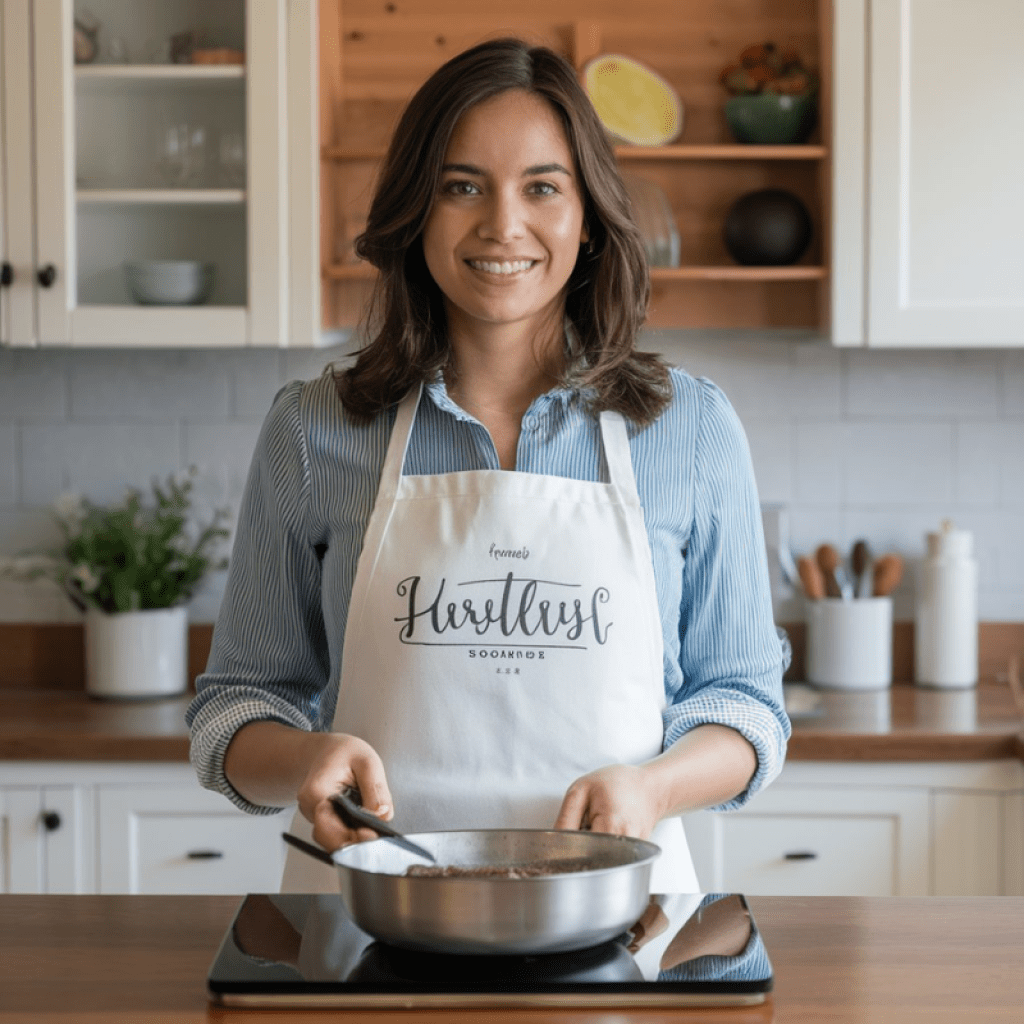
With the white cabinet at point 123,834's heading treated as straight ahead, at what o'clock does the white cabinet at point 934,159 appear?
the white cabinet at point 934,159 is roughly at 9 o'clock from the white cabinet at point 123,834.

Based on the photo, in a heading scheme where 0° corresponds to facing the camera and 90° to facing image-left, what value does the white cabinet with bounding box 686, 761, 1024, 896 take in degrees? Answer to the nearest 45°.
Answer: approximately 0°

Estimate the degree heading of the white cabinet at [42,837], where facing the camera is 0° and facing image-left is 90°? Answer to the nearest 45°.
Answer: approximately 0°

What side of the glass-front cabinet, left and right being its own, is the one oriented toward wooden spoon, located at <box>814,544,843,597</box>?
left
